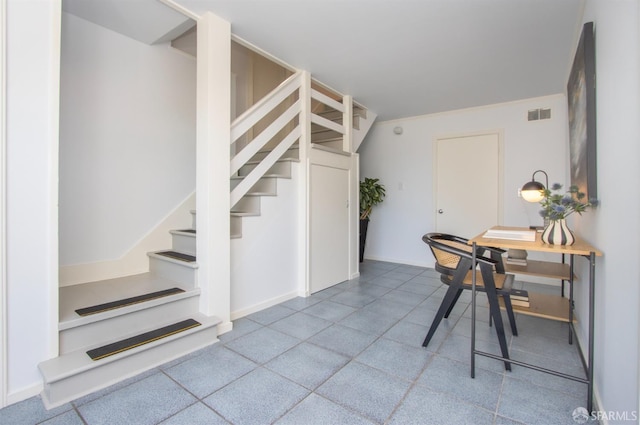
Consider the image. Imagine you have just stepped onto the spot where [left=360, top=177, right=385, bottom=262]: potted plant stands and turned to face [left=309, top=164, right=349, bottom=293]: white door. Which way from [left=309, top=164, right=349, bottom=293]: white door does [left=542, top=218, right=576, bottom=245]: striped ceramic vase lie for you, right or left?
left

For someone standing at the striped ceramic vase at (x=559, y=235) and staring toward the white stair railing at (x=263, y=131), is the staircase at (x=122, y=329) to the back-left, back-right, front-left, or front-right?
front-left

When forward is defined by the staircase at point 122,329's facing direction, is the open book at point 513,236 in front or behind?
in front

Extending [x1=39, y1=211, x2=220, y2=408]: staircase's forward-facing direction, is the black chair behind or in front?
in front

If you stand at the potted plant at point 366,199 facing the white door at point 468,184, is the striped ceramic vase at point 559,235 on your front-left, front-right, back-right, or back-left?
front-right
